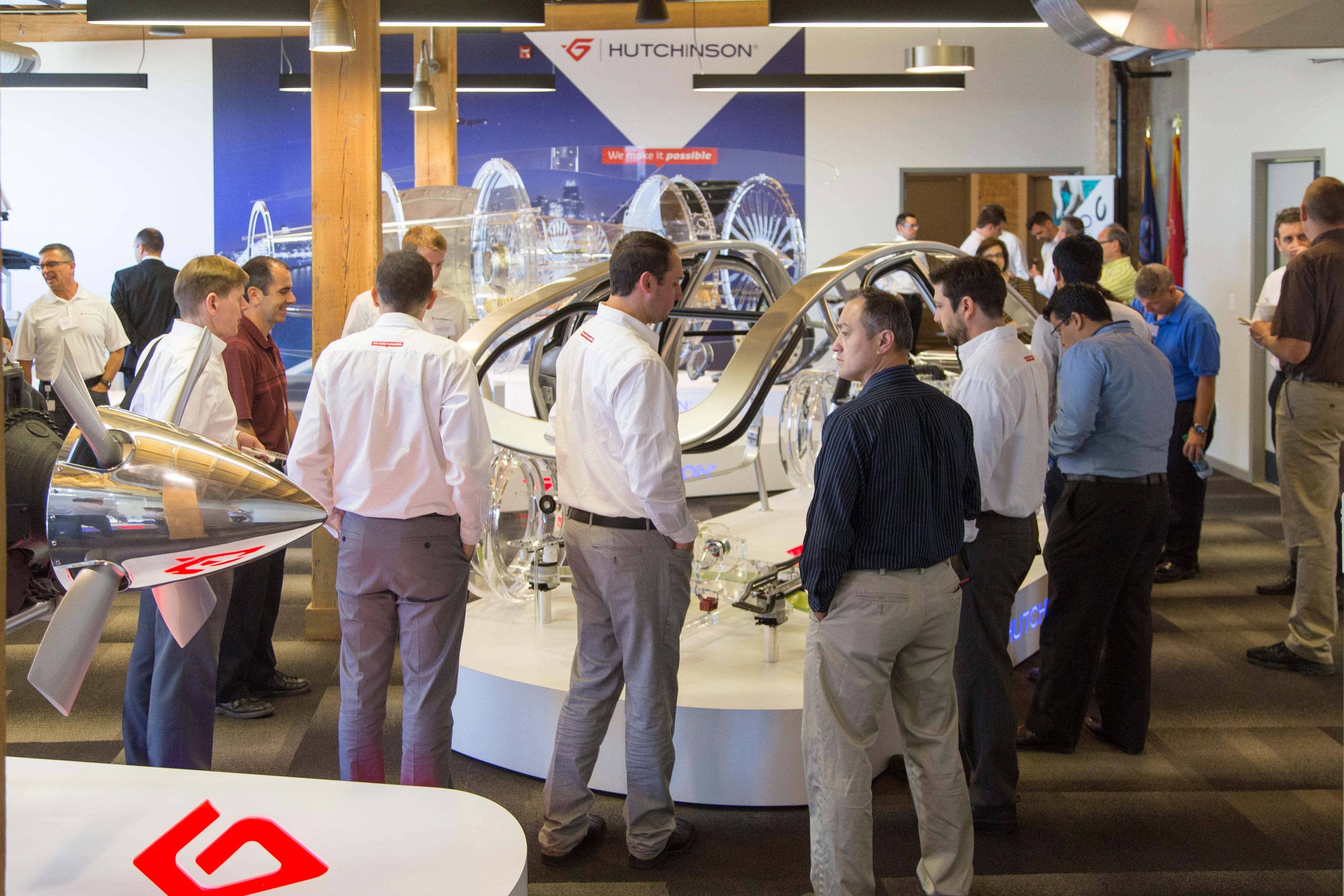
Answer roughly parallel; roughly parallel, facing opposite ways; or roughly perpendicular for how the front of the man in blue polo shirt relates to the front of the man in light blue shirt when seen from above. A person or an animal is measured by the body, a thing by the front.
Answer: roughly perpendicular

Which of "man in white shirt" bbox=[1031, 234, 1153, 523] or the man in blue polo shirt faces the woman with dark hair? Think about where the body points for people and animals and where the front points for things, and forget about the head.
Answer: the man in white shirt

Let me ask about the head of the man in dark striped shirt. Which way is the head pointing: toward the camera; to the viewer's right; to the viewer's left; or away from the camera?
to the viewer's left

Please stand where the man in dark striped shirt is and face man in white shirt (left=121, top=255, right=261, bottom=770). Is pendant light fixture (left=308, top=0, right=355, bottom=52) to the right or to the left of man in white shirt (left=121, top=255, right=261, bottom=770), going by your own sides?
right

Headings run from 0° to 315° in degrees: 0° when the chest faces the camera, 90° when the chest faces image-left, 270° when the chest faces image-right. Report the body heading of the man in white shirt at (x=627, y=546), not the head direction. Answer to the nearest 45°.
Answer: approximately 225°

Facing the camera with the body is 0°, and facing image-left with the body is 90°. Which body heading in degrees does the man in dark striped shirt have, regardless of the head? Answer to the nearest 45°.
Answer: approximately 135°

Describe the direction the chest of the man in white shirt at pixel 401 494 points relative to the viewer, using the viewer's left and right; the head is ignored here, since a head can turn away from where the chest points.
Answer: facing away from the viewer

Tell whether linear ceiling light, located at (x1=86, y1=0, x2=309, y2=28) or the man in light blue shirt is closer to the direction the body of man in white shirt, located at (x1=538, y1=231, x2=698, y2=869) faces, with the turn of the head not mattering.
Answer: the man in light blue shirt
